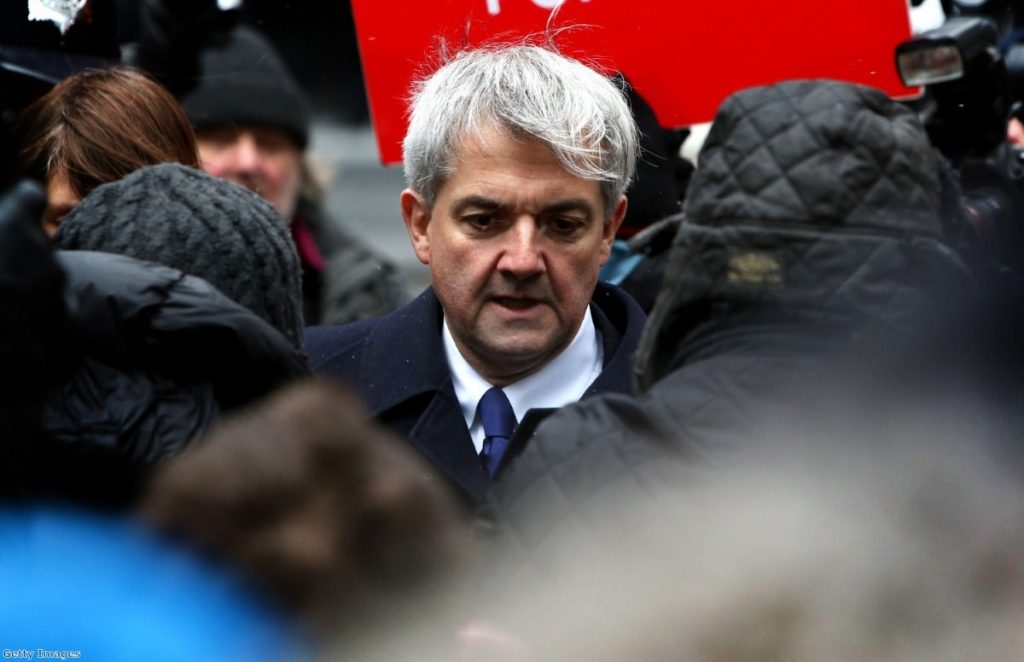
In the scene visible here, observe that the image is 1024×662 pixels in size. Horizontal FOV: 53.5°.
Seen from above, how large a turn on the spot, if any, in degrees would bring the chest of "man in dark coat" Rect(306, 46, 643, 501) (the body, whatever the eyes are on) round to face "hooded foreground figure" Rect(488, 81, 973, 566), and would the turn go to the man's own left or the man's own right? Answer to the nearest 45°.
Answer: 0° — they already face them

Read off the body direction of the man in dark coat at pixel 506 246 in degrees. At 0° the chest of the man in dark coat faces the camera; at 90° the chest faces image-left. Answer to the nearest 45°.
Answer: approximately 0°

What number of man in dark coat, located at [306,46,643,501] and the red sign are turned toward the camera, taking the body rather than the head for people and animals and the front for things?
2

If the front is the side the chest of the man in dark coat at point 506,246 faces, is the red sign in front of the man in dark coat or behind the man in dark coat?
behind

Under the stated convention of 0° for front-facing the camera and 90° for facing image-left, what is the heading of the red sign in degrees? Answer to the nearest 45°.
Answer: approximately 0°
